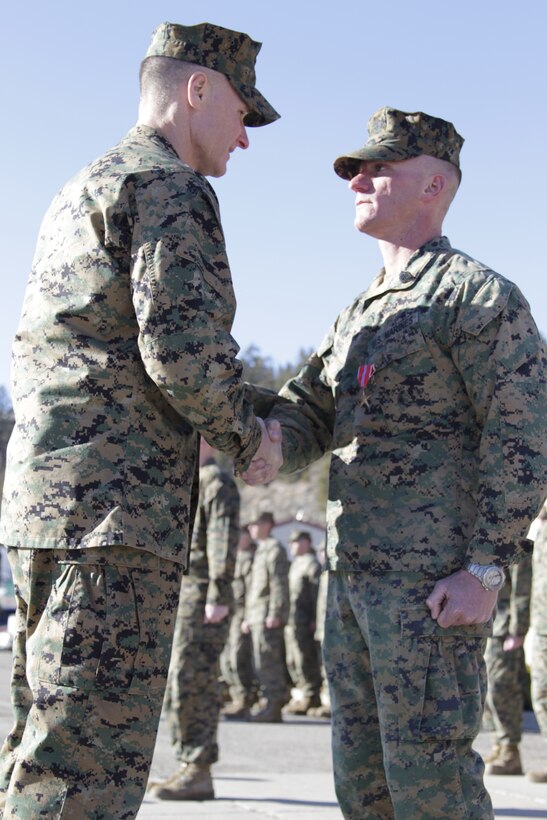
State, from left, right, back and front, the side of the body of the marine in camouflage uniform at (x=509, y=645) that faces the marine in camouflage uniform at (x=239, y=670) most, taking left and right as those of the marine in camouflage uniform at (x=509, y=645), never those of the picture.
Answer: right

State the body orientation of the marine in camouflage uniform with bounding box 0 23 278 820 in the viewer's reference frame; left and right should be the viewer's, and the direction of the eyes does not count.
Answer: facing away from the viewer and to the right of the viewer

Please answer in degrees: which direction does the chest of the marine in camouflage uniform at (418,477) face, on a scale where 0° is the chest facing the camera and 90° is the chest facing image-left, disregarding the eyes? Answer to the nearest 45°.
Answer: approximately 45°

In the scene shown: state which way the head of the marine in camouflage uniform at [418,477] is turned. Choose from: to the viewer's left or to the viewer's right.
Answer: to the viewer's left
